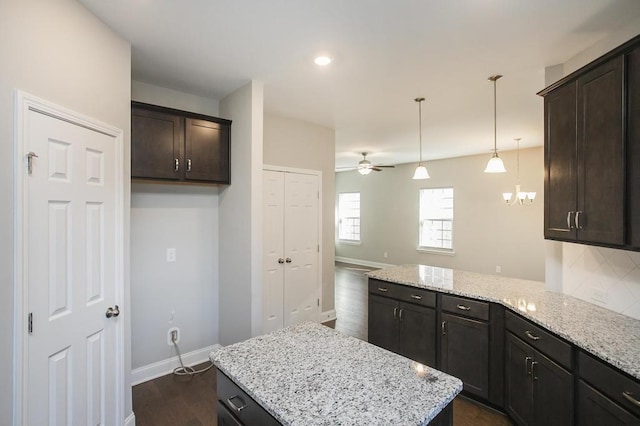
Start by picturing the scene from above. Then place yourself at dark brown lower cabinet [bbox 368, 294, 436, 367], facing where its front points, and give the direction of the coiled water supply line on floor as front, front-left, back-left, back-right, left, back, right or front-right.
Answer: front-right

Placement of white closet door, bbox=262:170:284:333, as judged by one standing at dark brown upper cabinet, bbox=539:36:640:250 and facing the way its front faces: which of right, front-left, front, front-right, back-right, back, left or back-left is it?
front-right

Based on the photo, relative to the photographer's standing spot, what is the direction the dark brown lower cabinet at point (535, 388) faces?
facing the viewer and to the left of the viewer

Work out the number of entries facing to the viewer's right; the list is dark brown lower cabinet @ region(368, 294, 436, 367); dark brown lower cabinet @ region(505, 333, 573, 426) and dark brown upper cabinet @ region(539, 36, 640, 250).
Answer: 0

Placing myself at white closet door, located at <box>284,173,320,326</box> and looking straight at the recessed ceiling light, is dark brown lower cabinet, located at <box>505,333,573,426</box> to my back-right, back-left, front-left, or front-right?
front-left

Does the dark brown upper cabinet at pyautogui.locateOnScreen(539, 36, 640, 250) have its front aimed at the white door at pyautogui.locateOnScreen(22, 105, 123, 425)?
yes

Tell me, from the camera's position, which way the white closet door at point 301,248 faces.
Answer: facing the viewer and to the right of the viewer

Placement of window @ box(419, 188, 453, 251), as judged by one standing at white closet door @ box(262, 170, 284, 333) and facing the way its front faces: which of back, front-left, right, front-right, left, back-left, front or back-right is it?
left

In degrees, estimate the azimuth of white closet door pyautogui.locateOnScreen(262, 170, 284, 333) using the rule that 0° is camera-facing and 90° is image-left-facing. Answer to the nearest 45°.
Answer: approximately 315°

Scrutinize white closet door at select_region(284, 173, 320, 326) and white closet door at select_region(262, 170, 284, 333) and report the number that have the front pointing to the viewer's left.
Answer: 0

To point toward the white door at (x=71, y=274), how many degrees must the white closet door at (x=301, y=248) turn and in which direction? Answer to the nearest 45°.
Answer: approximately 90° to its right

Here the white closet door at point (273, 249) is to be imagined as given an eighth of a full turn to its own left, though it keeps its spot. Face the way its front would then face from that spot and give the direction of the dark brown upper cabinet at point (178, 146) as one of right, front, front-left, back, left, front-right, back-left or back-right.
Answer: back-right
